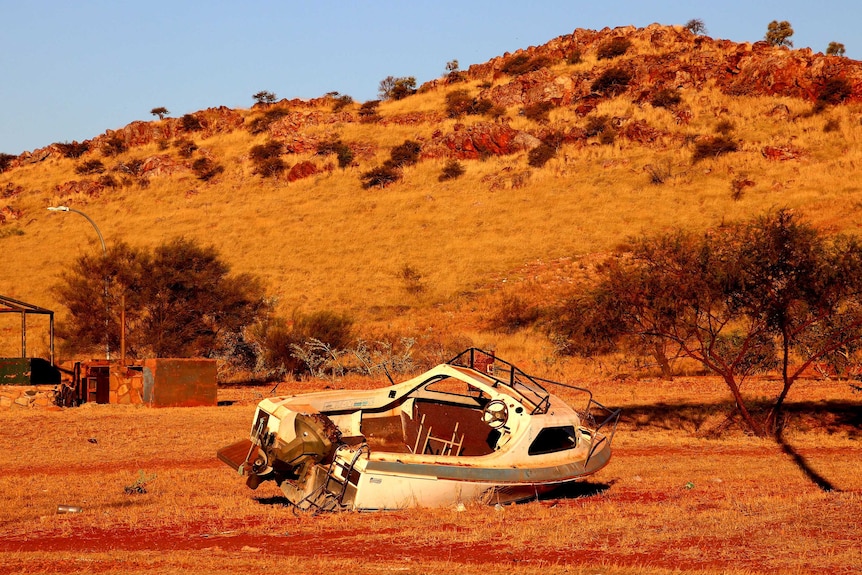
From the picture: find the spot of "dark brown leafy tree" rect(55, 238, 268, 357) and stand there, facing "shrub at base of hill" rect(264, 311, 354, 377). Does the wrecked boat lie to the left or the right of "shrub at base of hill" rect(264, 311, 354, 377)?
right

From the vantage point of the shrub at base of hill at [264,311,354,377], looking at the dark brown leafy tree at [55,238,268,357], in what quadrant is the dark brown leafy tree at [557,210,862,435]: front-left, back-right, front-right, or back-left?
back-left

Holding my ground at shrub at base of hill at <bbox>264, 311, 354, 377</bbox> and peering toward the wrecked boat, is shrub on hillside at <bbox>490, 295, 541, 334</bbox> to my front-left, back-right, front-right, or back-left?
back-left

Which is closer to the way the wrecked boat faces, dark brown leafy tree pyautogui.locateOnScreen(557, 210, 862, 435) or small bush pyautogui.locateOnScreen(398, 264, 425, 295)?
the dark brown leafy tree

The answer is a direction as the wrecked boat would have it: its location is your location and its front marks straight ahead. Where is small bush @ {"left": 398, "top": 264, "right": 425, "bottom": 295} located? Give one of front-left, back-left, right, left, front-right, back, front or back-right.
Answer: front-left

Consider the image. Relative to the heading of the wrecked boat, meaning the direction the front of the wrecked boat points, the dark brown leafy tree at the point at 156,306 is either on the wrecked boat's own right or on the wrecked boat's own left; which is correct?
on the wrecked boat's own left

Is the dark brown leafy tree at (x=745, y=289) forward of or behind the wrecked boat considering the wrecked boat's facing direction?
forward

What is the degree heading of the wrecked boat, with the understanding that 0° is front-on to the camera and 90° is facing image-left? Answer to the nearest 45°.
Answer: approximately 225°

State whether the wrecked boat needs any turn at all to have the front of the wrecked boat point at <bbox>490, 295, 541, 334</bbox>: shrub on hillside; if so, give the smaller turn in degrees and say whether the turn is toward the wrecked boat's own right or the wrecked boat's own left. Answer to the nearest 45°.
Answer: approximately 45° to the wrecked boat's own left

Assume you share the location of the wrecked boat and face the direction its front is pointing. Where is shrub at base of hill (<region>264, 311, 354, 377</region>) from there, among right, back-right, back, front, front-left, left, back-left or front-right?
front-left

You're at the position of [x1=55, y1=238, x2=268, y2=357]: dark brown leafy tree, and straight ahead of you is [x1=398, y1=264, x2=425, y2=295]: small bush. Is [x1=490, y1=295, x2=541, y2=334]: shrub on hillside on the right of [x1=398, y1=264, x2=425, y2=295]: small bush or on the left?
right
